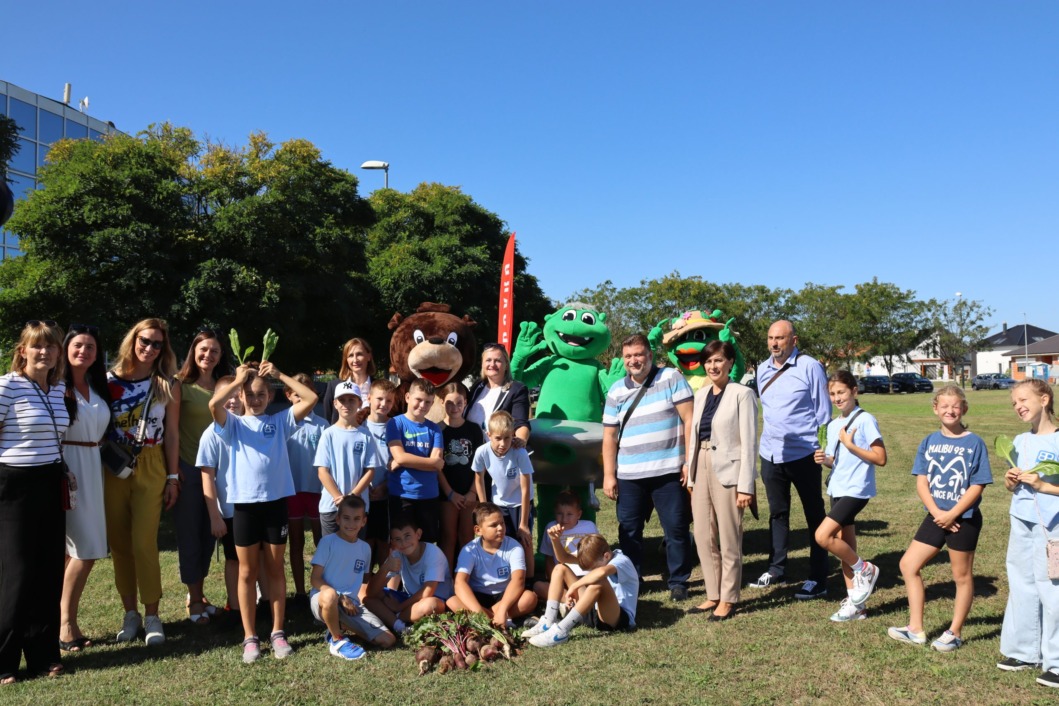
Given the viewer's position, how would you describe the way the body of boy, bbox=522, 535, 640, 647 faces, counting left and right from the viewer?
facing the viewer and to the left of the viewer

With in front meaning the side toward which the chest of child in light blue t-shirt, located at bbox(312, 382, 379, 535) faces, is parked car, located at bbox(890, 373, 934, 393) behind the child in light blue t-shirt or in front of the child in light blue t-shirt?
behind

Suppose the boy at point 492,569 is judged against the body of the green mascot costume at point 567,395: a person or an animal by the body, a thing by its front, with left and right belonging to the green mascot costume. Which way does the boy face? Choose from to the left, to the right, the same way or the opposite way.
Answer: the same way

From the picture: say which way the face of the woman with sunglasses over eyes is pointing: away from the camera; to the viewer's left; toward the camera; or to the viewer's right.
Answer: toward the camera

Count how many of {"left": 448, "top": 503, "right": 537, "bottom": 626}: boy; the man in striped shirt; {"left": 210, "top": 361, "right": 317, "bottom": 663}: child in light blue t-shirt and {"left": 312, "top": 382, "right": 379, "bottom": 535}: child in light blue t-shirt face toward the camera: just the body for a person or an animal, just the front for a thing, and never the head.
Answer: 4

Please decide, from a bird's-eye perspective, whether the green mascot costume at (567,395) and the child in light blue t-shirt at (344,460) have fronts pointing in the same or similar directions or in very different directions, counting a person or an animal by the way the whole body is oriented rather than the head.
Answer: same or similar directions

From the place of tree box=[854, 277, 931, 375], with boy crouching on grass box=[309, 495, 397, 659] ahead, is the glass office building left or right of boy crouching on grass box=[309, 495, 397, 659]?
right

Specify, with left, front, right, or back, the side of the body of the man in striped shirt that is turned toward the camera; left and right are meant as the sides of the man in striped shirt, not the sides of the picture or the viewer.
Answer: front

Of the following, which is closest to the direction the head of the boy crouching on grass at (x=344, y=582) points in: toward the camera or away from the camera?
toward the camera

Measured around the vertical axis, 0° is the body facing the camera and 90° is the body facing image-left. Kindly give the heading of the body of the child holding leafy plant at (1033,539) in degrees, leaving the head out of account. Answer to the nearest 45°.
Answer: approximately 45°

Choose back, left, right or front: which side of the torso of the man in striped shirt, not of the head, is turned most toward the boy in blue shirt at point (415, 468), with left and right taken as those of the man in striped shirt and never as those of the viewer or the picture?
right

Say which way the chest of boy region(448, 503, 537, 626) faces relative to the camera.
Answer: toward the camera

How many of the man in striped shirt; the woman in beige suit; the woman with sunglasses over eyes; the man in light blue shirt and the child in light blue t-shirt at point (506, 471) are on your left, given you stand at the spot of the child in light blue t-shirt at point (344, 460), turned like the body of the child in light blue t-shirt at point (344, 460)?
4

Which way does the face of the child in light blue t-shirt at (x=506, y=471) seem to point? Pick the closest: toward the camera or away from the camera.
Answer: toward the camera

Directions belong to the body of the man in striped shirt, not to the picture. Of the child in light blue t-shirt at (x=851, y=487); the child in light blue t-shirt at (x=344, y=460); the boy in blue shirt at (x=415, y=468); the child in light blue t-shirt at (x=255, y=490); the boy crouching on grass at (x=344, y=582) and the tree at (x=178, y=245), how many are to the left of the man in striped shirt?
1

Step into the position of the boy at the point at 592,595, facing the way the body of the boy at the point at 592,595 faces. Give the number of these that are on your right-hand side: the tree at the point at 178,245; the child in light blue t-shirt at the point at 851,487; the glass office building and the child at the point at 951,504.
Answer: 2

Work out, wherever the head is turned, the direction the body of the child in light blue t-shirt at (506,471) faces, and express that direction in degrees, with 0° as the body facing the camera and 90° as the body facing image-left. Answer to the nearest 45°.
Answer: approximately 0°

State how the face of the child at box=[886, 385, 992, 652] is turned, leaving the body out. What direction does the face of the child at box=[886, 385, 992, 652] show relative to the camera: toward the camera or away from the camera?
toward the camera

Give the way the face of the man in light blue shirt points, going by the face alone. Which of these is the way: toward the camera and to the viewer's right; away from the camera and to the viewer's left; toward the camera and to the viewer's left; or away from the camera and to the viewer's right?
toward the camera and to the viewer's left

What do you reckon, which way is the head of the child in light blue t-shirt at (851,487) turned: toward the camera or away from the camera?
toward the camera
